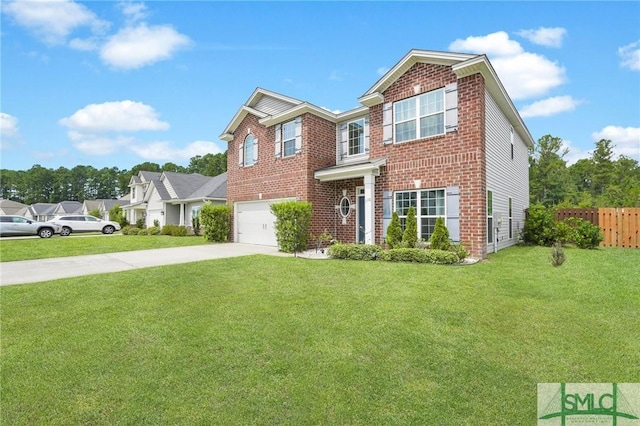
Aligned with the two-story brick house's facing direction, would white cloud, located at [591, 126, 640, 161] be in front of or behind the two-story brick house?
behind

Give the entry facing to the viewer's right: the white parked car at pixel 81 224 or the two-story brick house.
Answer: the white parked car

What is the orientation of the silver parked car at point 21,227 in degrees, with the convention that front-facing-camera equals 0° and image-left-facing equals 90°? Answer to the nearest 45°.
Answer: approximately 270°

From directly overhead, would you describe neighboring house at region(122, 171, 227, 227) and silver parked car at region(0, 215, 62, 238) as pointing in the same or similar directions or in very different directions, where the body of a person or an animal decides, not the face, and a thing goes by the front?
very different directions

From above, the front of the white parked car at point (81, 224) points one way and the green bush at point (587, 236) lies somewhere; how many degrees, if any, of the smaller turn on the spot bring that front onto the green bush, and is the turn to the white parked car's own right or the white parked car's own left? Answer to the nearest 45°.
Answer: approximately 45° to the white parked car's own right

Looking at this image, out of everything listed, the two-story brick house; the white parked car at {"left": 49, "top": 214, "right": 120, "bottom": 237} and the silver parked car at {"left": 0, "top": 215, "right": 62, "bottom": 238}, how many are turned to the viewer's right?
2

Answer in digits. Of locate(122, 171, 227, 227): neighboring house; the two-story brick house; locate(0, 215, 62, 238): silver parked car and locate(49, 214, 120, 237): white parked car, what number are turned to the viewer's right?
2

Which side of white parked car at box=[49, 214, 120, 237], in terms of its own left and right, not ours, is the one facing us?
right

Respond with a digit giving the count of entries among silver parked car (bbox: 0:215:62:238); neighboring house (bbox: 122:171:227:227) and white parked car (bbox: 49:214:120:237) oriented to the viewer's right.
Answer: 2

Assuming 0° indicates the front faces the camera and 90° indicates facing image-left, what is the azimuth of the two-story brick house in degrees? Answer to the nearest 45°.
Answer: approximately 45°

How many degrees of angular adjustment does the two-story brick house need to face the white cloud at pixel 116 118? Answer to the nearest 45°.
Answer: approximately 90° to its right

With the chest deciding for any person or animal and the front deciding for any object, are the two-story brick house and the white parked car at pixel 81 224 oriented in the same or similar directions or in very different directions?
very different directions
